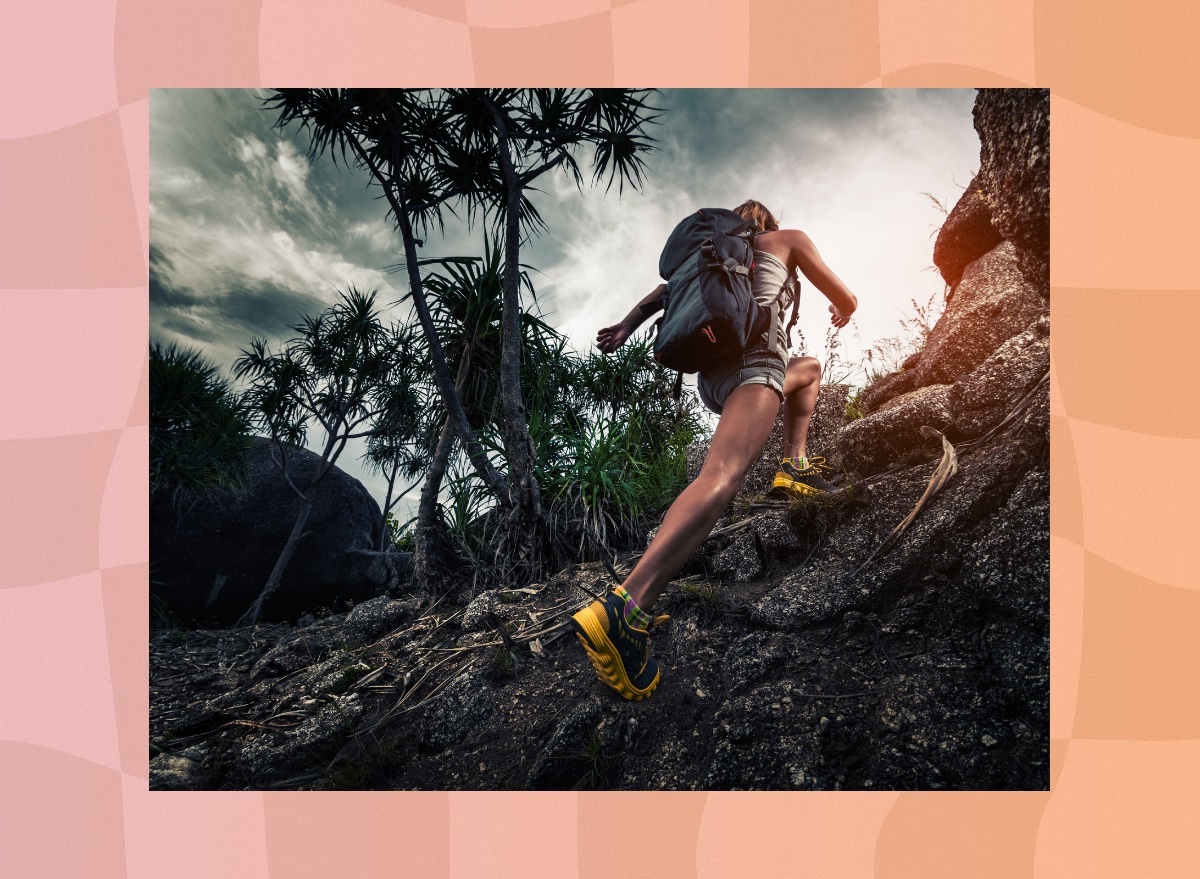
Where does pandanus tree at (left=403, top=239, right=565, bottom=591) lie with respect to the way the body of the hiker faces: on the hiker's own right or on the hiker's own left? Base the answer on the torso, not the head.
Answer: on the hiker's own left

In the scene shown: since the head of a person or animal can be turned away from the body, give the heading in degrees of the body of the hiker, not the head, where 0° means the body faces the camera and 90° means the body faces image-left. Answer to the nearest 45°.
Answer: approximately 225°

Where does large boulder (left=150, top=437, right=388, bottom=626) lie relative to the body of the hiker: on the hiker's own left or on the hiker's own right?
on the hiker's own left

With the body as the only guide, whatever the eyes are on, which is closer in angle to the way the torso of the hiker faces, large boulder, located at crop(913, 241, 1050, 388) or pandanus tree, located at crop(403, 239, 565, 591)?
the large boulder

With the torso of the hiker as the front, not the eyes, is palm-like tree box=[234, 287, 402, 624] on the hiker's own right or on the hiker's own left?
on the hiker's own left

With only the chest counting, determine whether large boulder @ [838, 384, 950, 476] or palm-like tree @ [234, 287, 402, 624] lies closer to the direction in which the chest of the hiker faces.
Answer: the large boulder
